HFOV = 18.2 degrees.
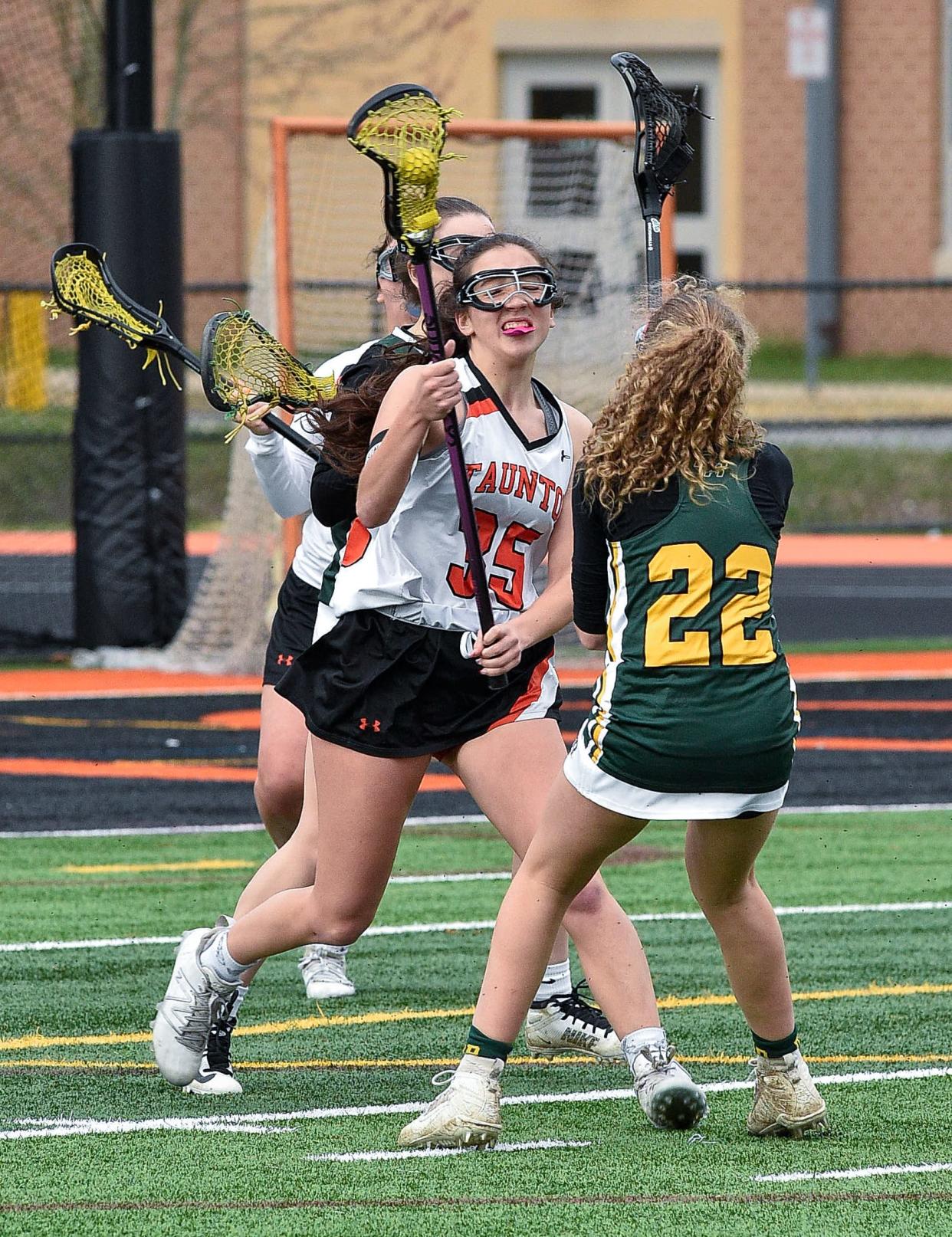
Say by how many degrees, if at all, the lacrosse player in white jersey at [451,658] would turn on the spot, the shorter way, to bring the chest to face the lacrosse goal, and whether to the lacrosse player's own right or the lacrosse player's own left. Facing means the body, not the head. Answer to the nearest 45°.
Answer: approximately 135° to the lacrosse player's own left

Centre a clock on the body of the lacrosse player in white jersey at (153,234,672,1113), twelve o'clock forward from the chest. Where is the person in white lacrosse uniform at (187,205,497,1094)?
the person in white lacrosse uniform at (187,205,497,1094) is roughly at 7 o'clock from the lacrosse player in white jersey at (153,234,672,1113).

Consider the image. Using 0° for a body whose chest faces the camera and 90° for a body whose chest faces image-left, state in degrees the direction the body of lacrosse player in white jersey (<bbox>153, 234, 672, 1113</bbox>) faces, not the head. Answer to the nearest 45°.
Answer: approximately 315°

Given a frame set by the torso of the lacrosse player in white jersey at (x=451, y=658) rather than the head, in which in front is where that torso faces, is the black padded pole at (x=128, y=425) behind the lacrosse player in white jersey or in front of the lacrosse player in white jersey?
behind
